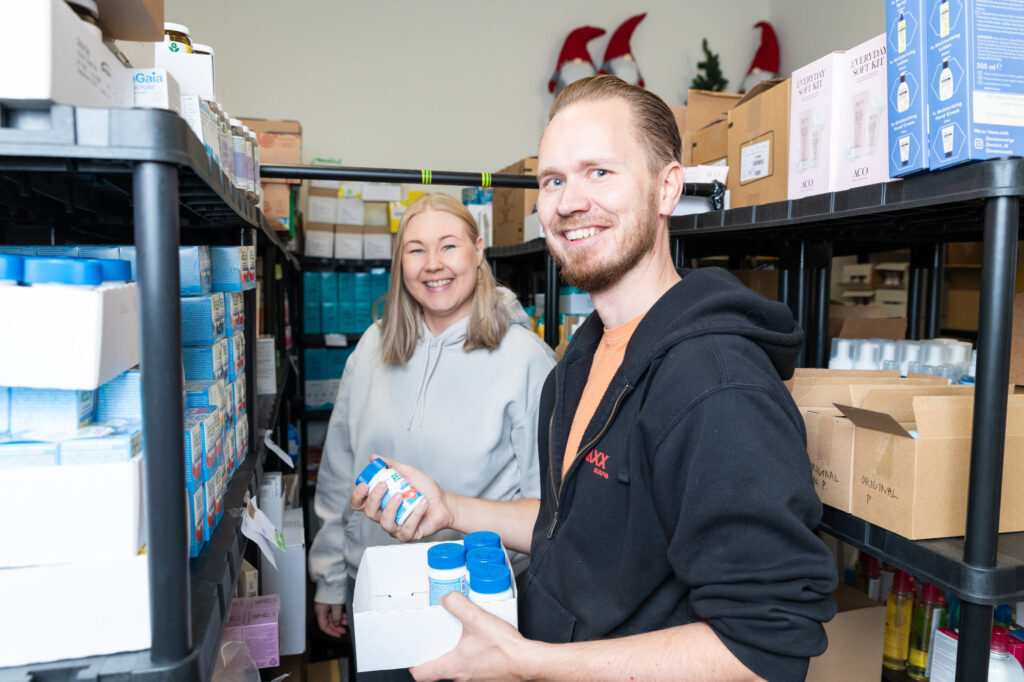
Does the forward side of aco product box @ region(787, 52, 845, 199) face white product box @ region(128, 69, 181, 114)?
yes

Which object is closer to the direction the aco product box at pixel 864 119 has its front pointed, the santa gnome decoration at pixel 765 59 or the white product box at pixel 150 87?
the white product box

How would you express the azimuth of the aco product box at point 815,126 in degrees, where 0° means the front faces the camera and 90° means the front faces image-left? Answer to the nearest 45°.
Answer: approximately 45°

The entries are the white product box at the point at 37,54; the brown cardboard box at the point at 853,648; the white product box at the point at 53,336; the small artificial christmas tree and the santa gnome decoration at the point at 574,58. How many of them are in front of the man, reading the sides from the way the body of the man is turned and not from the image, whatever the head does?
2

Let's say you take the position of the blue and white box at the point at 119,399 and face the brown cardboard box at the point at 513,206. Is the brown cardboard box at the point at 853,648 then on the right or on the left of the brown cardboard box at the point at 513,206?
right

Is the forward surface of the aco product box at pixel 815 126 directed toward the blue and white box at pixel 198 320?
yes

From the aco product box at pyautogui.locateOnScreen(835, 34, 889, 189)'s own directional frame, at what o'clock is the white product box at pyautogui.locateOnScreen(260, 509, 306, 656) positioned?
The white product box is roughly at 1 o'clock from the aco product box.

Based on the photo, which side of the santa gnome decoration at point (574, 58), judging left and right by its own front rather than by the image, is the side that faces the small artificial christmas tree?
left

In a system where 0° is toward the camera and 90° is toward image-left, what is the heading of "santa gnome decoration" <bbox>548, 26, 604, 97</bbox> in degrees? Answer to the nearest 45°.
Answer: approximately 0°

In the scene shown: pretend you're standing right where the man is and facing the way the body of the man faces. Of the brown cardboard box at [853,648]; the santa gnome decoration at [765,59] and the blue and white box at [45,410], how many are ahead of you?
1

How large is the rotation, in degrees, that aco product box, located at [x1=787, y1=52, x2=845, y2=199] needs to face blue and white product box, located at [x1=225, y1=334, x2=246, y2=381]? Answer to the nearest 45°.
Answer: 0° — it already faces it
